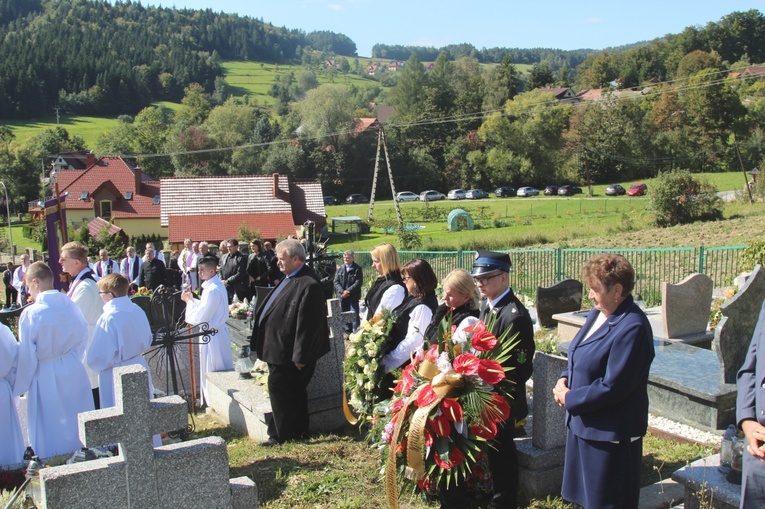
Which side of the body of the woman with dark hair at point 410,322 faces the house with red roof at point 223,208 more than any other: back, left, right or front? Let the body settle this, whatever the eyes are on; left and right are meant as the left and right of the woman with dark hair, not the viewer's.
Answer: right

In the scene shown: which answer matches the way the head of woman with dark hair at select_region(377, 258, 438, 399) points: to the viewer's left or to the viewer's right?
to the viewer's left

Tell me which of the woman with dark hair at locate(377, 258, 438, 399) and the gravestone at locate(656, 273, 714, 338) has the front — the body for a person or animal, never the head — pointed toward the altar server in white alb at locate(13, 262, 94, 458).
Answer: the woman with dark hair

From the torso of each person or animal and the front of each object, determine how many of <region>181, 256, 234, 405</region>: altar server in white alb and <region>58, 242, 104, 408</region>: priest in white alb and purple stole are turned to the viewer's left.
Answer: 2

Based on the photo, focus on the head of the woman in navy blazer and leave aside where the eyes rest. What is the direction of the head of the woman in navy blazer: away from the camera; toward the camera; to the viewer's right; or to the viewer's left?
to the viewer's left

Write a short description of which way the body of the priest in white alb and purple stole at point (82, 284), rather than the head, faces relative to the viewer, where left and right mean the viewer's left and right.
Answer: facing to the left of the viewer

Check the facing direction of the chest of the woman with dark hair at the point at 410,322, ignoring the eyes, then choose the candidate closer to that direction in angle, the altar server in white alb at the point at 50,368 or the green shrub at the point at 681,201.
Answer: the altar server in white alb

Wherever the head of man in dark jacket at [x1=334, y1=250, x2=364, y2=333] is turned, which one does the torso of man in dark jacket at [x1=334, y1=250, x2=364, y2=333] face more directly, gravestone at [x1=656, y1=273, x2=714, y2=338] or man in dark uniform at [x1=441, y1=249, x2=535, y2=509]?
the man in dark uniform

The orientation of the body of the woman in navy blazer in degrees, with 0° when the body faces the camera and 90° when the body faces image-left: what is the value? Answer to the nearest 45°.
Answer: approximately 45°
